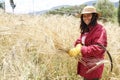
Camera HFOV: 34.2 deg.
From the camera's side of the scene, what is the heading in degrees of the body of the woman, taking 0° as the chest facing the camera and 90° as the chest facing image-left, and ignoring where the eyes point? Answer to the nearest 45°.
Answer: approximately 45°
